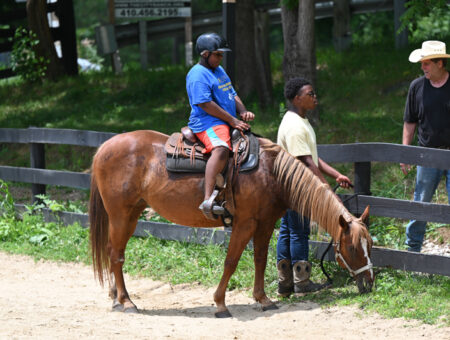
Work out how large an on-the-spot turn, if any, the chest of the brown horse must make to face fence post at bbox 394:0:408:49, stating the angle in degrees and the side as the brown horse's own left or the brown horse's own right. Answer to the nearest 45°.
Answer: approximately 45° to the brown horse's own left

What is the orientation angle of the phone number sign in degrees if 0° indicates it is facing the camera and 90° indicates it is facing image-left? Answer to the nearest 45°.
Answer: approximately 0°

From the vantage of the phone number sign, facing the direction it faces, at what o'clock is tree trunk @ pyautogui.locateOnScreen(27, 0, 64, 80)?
The tree trunk is roughly at 3 o'clock from the phone number sign.

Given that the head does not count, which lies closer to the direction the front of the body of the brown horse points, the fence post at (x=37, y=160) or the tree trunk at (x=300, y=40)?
the tree trunk

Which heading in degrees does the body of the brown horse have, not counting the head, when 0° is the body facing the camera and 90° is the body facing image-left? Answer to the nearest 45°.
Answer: approximately 270°

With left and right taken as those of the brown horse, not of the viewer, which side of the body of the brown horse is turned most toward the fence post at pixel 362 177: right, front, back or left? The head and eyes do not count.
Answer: front

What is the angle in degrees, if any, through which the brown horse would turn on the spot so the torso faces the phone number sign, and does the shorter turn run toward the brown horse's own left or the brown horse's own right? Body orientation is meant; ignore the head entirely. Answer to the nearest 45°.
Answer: approximately 90° to the brown horse's own left

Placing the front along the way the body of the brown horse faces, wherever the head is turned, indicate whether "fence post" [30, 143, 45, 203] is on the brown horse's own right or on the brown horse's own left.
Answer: on the brown horse's own left

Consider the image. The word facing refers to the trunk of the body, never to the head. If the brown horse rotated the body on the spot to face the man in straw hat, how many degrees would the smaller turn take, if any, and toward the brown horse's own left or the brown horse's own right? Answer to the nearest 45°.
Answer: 0° — it already faces them

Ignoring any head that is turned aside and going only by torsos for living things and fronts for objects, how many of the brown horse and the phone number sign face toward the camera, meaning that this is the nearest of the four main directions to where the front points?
1

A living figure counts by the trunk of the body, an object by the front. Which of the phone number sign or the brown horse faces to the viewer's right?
the brown horse

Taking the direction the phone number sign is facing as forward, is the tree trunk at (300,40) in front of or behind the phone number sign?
in front

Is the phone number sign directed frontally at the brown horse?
yes

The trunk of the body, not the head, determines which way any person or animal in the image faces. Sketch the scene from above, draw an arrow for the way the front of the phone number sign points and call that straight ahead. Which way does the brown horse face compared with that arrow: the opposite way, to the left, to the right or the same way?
to the left
